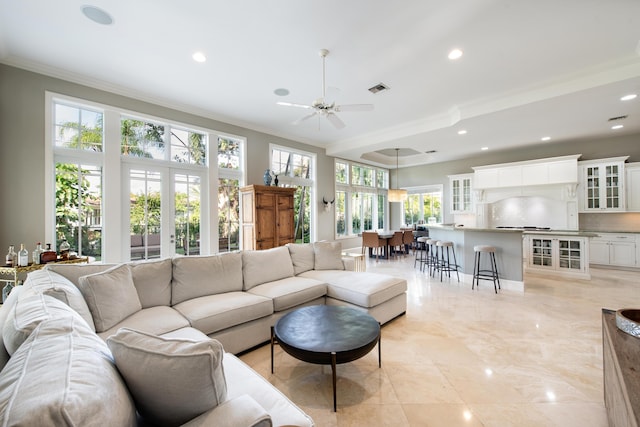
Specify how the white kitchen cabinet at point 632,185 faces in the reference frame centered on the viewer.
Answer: facing the viewer

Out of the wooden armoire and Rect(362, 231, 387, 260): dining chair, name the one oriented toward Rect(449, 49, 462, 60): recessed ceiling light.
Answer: the wooden armoire

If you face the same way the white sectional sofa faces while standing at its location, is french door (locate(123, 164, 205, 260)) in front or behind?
behind

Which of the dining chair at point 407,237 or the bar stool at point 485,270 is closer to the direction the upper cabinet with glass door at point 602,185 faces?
the bar stool

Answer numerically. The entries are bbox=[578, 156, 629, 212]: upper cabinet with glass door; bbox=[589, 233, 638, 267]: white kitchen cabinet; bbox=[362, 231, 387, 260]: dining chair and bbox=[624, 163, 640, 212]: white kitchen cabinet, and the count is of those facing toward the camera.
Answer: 3

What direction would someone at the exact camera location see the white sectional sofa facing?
facing the viewer and to the right of the viewer

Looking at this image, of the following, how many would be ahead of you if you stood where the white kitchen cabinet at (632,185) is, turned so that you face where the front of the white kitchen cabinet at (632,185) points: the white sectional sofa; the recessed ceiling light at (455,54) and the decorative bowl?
3

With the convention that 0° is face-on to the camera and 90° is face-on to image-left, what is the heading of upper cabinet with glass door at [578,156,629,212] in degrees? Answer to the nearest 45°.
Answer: approximately 0°

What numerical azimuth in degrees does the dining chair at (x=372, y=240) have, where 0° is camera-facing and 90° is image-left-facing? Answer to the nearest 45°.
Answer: approximately 225°

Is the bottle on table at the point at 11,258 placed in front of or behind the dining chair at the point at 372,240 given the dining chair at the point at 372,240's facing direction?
behind

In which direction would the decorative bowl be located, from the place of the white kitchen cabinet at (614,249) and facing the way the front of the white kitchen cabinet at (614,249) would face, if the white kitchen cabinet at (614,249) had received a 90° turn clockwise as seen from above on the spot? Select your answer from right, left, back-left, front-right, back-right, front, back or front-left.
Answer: left

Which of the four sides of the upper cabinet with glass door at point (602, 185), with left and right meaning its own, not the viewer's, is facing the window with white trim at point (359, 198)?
right

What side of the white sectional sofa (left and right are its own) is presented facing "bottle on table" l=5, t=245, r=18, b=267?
back

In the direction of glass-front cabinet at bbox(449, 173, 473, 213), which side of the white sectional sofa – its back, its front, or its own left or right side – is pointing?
left

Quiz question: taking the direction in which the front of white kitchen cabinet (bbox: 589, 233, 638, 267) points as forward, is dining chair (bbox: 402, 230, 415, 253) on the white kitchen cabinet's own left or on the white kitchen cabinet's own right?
on the white kitchen cabinet's own right

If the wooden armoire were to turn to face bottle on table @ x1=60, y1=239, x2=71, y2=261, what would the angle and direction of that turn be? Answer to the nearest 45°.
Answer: approximately 90° to its right
